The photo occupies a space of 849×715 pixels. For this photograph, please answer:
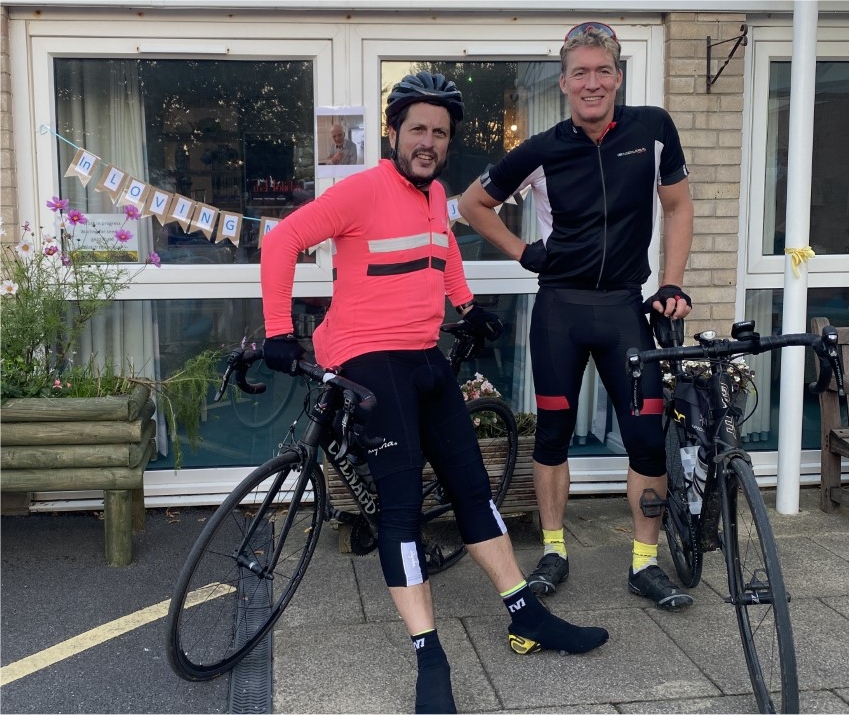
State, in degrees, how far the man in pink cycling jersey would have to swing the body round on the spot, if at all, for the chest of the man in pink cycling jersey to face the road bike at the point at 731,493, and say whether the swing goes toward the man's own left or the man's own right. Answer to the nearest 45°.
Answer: approximately 45° to the man's own left

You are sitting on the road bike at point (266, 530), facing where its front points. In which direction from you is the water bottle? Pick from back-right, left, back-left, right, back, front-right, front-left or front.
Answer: back-left

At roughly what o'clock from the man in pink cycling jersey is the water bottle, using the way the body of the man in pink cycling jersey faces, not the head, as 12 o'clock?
The water bottle is roughly at 10 o'clock from the man in pink cycling jersey.

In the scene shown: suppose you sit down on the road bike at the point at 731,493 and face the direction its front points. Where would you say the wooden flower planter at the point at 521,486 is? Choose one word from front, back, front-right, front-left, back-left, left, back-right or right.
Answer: back-right

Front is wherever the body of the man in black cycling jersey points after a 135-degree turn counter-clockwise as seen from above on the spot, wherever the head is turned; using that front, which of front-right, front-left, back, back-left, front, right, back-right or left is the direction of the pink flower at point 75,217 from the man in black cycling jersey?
back-left

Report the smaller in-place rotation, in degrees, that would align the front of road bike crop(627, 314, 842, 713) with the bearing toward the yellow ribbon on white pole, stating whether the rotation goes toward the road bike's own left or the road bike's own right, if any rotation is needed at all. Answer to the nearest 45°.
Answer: approximately 180°

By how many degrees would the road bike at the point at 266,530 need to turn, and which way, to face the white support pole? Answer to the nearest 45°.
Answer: approximately 180°

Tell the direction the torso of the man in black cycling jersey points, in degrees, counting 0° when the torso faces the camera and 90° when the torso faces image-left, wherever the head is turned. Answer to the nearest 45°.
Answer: approximately 0°

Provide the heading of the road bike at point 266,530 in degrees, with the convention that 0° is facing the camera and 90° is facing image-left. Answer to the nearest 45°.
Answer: approximately 45°

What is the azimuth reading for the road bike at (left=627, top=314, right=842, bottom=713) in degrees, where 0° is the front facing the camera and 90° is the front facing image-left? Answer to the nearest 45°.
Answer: approximately 0°

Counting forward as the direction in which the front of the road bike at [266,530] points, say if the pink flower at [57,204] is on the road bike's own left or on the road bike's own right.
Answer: on the road bike's own right
